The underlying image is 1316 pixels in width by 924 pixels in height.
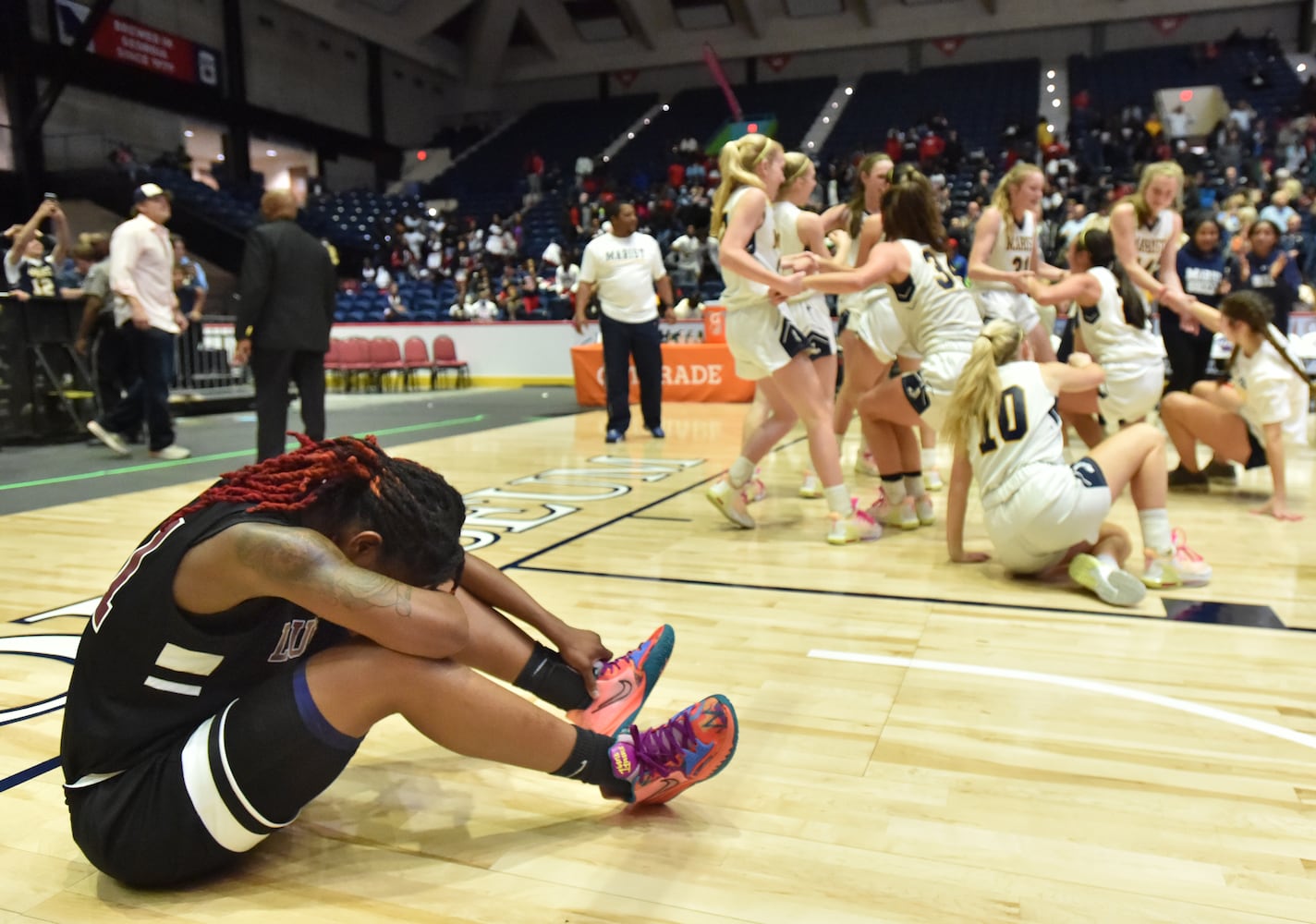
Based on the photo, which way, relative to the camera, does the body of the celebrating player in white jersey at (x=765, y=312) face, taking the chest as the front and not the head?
to the viewer's right

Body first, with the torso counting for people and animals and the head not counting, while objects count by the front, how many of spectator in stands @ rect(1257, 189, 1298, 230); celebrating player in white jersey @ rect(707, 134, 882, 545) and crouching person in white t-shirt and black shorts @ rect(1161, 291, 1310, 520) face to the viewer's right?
1

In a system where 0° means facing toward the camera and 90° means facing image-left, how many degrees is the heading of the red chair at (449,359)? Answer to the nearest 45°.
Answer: approximately 315°

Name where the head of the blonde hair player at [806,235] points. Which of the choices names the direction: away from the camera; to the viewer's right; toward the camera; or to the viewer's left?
to the viewer's right

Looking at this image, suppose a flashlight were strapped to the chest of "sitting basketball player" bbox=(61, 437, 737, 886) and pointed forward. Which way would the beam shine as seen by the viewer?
to the viewer's right

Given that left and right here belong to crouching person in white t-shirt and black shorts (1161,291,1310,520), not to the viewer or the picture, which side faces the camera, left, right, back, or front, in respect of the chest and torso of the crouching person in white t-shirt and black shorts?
left

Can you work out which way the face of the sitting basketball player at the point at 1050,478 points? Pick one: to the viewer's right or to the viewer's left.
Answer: to the viewer's right

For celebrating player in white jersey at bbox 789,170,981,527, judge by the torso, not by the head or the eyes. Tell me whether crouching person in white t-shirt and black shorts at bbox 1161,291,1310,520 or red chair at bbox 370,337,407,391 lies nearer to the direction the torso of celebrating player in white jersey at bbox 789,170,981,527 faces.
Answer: the red chair

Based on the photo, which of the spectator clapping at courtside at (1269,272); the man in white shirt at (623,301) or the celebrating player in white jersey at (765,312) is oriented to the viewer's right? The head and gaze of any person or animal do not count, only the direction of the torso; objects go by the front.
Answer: the celebrating player in white jersey

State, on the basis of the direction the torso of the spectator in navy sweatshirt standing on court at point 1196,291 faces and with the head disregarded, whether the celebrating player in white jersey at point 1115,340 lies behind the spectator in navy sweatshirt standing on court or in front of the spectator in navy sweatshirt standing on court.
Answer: in front

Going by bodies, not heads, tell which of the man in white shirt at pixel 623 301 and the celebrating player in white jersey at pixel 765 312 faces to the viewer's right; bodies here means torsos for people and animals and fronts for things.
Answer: the celebrating player in white jersey

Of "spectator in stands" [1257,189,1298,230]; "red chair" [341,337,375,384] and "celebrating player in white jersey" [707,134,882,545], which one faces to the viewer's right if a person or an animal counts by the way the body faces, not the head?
the celebrating player in white jersey
